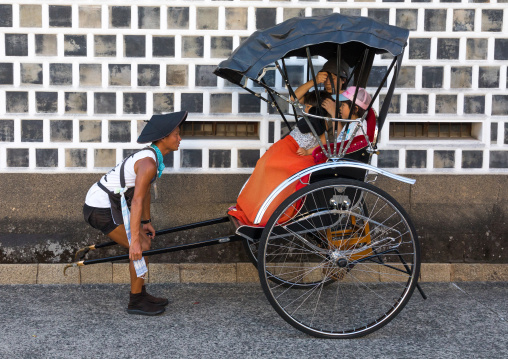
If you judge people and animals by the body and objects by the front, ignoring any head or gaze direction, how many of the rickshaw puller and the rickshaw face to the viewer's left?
1

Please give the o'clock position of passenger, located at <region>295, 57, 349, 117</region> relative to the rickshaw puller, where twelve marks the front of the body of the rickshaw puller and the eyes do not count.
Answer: The passenger is roughly at 12 o'clock from the rickshaw puller.

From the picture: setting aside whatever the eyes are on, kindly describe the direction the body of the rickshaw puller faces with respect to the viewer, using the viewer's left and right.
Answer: facing to the right of the viewer

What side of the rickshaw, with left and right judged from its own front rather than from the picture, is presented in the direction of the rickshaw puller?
front

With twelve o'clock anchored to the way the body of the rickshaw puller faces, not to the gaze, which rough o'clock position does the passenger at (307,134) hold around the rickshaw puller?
The passenger is roughly at 12 o'clock from the rickshaw puller.

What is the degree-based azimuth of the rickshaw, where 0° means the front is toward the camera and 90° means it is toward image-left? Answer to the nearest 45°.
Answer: approximately 90°
